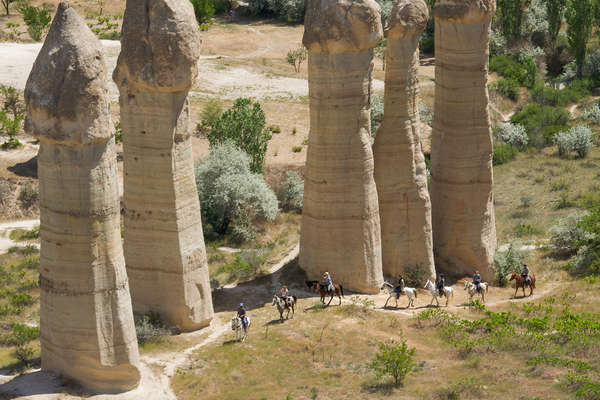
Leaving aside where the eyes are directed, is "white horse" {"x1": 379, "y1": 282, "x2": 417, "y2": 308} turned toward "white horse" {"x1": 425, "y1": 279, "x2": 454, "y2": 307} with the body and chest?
no

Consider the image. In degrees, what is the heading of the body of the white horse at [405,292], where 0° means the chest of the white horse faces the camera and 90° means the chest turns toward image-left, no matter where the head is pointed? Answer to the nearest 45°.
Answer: approximately 90°

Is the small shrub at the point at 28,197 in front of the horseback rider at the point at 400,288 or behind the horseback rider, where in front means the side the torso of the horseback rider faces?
in front

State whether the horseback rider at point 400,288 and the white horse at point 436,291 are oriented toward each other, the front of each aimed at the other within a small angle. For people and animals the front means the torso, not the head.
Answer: no

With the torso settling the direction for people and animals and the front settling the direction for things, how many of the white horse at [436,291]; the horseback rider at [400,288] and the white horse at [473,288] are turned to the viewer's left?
3

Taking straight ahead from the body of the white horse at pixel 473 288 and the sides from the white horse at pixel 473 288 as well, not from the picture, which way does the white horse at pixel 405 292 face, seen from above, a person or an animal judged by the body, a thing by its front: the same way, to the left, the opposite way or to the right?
the same way

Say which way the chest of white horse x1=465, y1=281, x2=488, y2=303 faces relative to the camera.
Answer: to the viewer's left

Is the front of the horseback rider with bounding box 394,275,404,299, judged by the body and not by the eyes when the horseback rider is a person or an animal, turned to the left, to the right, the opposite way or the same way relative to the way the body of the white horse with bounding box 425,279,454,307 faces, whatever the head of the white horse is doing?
the same way

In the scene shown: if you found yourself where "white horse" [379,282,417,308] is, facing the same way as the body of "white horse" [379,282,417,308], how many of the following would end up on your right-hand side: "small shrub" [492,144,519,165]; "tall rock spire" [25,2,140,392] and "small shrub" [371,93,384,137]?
2

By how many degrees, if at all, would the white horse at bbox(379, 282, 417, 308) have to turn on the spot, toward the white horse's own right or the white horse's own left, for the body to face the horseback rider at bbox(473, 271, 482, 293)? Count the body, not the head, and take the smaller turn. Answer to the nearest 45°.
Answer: approximately 135° to the white horse's own right

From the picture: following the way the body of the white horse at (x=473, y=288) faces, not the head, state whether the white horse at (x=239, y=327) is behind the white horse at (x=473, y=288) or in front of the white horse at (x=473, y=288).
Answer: in front

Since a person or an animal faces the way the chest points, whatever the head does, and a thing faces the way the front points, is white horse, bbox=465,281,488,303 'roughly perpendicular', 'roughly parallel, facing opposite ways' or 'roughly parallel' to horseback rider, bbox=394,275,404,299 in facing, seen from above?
roughly parallel

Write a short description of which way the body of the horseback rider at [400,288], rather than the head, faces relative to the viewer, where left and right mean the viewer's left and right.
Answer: facing to the left of the viewer

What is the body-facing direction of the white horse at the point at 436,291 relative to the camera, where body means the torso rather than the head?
to the viewer's left

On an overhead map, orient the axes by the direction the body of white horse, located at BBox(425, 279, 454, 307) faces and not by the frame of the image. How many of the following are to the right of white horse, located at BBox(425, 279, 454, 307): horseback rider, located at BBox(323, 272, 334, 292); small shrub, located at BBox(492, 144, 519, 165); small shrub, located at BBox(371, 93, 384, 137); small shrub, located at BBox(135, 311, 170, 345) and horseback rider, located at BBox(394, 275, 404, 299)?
2
